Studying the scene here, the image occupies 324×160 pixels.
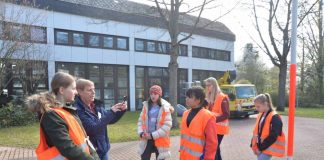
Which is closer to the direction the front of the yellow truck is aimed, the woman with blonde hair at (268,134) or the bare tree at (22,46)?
the woman with blonde hair

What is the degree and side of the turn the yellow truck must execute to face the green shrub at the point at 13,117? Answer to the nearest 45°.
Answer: approximately 90° to its right

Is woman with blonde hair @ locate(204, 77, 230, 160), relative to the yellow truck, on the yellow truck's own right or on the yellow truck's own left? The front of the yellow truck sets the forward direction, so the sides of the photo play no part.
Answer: on the yellow truck's own right

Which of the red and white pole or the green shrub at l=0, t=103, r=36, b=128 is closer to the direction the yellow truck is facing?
the red and white pole

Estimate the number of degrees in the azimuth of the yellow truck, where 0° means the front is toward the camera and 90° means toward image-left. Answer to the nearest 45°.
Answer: approximately 315°

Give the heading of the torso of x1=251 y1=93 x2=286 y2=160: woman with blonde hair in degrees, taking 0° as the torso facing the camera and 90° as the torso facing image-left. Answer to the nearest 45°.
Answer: approximately 45°

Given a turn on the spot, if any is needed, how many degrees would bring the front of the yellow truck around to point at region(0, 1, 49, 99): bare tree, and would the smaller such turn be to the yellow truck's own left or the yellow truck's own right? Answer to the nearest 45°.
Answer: approximately 90° to the yellow truck's own right

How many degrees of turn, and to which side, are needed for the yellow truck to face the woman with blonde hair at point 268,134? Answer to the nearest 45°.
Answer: approximately 45° to its right
